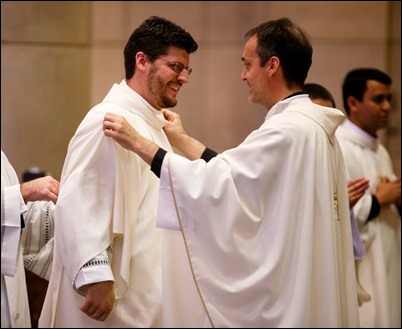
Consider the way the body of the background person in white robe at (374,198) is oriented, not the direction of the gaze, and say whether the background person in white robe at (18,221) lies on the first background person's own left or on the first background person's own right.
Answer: on the first background person's own right

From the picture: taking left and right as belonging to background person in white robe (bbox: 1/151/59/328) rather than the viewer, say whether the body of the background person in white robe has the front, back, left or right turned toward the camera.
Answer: right

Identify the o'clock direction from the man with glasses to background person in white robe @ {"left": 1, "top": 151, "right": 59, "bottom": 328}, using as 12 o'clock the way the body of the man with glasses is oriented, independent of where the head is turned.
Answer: The background person in white robe is roughly at 5 o'clock from the man with glasses.

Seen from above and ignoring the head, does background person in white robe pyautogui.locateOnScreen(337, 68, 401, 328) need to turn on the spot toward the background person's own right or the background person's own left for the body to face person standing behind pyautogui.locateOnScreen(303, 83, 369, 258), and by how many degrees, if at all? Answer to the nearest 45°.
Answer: approximately 45° to the background person's own right

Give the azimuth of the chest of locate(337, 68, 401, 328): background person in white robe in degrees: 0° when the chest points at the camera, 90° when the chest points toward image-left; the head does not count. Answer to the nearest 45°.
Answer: approximately 315°

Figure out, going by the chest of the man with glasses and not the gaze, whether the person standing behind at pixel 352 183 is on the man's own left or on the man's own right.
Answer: on the man's own left

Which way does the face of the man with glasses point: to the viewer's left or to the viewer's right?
to the viewer's right

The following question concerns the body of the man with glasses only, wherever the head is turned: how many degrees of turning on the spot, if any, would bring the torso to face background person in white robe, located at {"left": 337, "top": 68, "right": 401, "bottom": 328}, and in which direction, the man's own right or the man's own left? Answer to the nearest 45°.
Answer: approximately 90° to the man's own left
